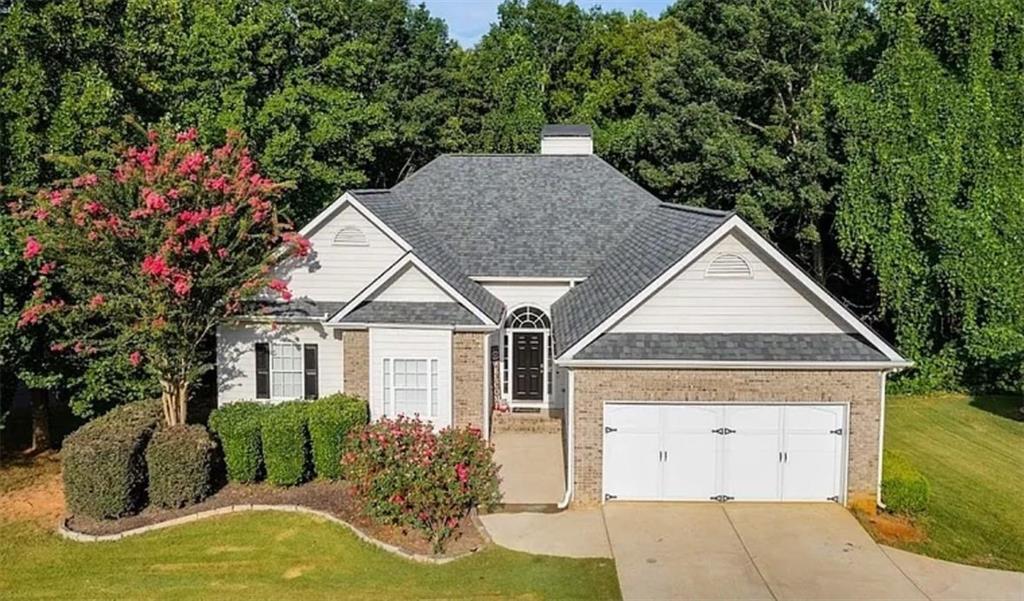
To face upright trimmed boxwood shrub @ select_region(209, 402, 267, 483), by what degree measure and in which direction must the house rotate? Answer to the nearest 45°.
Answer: approximately 90° to its right

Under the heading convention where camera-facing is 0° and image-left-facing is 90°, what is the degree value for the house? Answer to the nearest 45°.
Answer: approximately 0°

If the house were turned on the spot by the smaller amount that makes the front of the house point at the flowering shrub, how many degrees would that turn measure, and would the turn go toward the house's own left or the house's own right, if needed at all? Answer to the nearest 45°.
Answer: approximately 45° to the house's own right

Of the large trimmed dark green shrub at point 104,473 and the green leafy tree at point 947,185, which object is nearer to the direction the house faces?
the large trimmed dark green shrub

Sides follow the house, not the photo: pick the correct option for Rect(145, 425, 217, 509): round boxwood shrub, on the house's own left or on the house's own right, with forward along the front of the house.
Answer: on the house's own right

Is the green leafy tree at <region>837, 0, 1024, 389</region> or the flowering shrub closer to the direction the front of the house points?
the flowering shrub

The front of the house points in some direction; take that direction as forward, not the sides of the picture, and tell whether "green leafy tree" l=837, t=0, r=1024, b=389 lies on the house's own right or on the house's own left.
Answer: on the house's own left

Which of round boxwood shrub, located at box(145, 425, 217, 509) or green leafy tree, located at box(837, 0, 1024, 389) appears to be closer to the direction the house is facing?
the round boxwood shrub

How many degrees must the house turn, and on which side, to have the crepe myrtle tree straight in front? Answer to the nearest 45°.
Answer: approximately 90° to its right

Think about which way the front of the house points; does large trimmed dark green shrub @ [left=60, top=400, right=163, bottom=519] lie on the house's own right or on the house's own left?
on the house's own right

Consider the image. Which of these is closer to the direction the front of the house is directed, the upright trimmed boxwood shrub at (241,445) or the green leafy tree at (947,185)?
the upright trimmed boxwood shrub
